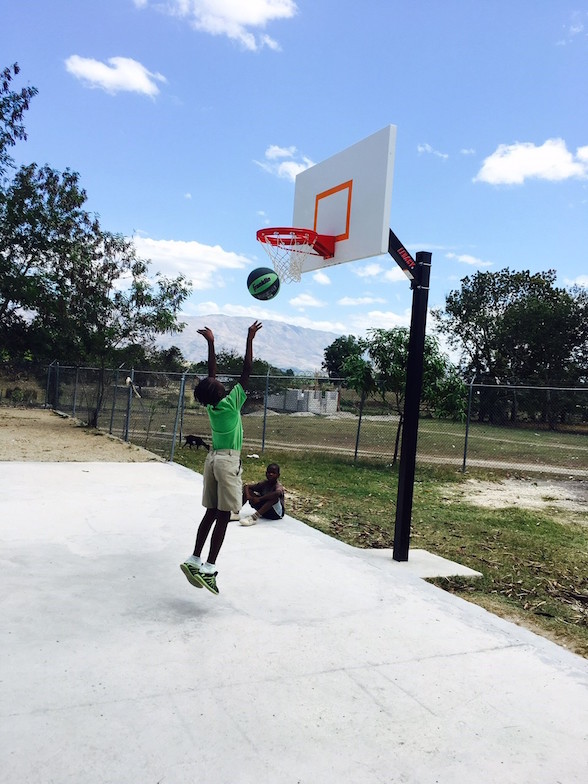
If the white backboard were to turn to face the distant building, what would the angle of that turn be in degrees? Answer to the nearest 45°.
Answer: approximately 135° to its right

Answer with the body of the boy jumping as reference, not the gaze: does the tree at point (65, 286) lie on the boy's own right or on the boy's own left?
on the boy's own left

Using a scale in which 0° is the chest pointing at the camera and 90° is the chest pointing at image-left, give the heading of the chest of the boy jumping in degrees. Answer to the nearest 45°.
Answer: approximately 225°

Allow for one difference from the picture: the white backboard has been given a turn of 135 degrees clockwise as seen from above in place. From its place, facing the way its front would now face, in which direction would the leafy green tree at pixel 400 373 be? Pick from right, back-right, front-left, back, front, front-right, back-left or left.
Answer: front

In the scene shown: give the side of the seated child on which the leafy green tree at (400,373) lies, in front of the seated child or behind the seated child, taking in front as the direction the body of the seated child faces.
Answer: behind

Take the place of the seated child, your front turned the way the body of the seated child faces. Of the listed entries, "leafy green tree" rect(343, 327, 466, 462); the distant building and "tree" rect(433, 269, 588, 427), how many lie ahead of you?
0

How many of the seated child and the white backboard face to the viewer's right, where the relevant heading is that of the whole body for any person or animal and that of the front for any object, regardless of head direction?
0

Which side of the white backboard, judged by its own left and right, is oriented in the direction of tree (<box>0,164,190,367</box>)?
right

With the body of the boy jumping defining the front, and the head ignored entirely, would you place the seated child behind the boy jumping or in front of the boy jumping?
in front

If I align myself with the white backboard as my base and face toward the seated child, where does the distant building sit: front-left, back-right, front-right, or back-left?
front-right

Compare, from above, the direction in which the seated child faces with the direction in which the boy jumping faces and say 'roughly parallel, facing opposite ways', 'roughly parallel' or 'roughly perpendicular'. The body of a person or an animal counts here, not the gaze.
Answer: roughly parallel, facing opposite ways

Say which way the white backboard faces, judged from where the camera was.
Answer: facing the viewer and to the left of the viewer

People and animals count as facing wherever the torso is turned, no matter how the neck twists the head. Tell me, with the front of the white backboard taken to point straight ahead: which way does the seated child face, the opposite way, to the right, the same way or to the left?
the same way

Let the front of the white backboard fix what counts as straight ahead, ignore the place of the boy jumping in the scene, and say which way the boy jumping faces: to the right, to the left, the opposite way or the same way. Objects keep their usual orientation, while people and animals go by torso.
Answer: the opposite way
